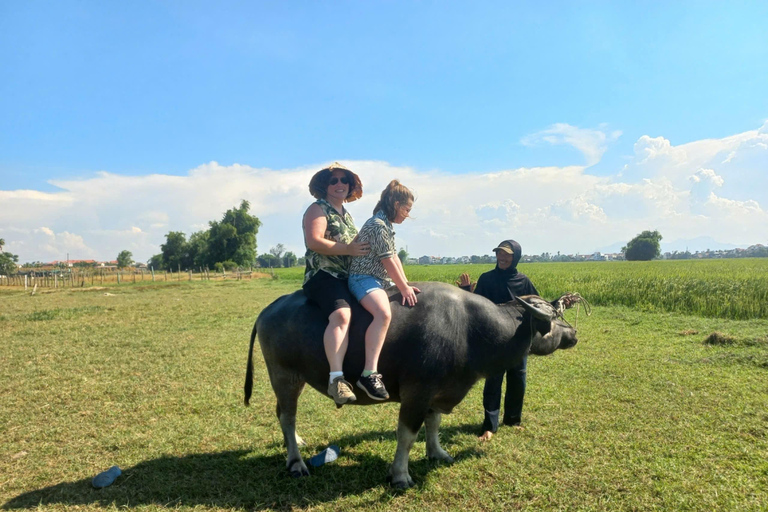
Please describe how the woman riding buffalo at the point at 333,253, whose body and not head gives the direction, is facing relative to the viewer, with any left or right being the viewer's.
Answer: facing the viewer and to the right of the viewer

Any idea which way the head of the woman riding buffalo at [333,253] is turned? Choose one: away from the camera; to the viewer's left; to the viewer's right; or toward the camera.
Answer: toward the camera

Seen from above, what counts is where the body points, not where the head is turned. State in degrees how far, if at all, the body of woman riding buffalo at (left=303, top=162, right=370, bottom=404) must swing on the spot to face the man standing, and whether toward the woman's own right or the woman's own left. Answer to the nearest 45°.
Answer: approximately 90° to the woman's own left
